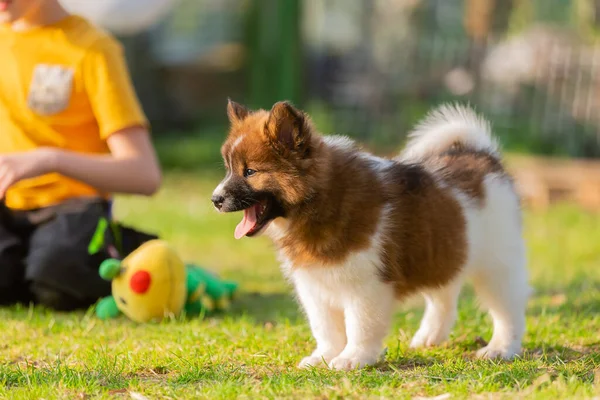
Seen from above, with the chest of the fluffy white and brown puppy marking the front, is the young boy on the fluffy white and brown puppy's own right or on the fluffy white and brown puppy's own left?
on the fluffy white and brown puppy's own right

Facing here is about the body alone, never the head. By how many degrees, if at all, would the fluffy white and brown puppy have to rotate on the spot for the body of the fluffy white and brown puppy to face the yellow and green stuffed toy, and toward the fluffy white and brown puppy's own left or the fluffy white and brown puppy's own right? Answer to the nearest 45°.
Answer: approximately 90° to the fluffy white and brown puppy's own right

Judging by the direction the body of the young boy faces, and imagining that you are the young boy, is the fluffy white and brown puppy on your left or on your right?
on your left

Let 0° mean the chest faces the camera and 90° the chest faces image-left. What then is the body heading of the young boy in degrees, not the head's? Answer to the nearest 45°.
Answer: approximately 45°

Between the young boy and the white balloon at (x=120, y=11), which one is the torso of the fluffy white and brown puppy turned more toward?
the young boy

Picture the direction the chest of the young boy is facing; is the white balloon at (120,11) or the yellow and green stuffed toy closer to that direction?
the yellow and green stuffed toy

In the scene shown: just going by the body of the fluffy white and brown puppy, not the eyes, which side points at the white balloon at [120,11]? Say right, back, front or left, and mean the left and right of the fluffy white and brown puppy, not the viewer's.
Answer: right
